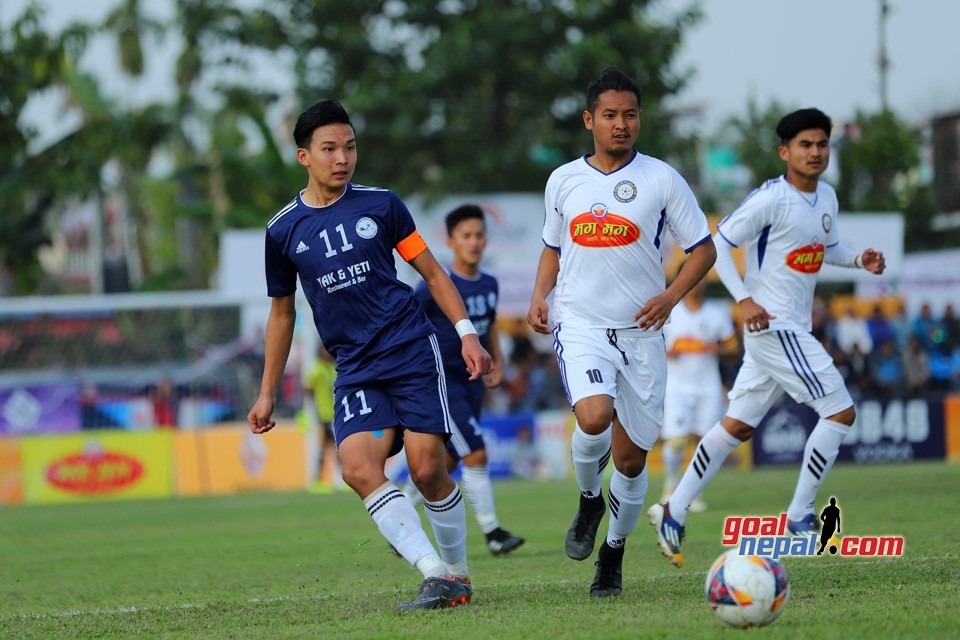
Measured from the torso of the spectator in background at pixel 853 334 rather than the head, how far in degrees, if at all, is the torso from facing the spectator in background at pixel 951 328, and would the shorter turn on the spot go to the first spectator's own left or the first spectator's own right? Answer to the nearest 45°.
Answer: approximately 90° to the first spectator's own left

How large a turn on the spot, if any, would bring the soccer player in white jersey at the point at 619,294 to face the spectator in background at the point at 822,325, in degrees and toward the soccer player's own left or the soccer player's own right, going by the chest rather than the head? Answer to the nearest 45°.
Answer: approximately 180°

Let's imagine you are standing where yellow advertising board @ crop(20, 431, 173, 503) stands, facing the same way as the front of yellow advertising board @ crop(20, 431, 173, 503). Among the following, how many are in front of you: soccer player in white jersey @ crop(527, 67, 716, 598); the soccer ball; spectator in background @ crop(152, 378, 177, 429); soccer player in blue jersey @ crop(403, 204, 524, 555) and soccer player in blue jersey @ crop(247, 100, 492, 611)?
4

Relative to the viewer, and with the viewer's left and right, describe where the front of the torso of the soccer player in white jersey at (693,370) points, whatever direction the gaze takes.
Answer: facing the viewer

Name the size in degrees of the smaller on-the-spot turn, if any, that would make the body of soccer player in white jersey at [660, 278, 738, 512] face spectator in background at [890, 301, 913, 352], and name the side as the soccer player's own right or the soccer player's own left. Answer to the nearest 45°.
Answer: approximately 180°

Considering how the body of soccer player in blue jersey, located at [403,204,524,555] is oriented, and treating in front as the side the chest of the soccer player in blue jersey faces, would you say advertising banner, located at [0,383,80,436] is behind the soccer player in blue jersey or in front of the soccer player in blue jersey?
behind

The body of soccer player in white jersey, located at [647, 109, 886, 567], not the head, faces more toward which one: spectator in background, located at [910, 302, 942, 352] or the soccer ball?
the soccer ball

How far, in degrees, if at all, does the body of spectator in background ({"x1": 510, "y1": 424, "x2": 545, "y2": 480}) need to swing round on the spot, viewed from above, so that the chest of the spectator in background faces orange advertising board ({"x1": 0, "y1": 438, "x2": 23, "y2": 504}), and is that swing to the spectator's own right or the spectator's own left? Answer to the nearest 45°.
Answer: approximately 90° to the spectator's own right

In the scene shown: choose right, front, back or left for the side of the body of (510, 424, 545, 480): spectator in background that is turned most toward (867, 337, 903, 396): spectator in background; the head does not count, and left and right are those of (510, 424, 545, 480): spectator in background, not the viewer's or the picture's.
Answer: left

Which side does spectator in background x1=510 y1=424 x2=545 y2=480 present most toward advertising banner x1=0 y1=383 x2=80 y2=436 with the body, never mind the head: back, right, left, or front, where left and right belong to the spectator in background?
right

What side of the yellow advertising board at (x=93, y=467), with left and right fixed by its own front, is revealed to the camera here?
front

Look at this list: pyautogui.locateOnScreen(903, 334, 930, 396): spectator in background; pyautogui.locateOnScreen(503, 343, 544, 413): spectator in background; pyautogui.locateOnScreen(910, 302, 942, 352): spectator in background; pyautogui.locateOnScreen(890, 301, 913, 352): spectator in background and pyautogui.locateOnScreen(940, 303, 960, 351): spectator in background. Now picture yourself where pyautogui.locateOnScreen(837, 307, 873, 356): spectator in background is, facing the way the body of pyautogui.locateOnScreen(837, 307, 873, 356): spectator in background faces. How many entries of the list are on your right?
1

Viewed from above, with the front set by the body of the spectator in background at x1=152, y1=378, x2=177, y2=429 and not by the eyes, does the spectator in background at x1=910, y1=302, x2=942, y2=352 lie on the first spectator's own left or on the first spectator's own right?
on the first spectator's own left

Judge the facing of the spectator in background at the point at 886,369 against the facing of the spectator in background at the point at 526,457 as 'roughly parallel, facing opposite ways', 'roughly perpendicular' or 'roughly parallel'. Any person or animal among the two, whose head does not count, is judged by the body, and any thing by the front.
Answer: roughly parallel

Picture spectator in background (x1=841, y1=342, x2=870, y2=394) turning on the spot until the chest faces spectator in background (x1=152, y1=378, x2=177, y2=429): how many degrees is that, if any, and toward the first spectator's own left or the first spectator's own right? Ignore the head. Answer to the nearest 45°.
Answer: approximately 90° to the first spectator's own right

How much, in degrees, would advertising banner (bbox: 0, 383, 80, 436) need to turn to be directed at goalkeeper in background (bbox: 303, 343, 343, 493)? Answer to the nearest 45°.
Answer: approximately 45° to its left

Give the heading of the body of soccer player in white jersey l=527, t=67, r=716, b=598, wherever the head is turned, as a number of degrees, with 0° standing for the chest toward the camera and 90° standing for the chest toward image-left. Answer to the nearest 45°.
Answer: approximately 0°
